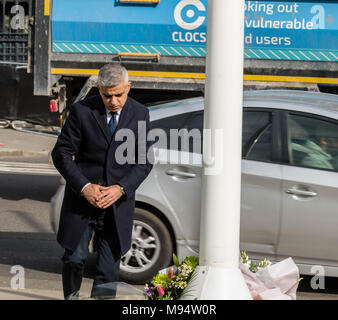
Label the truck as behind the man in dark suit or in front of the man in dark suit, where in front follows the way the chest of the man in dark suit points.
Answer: behind

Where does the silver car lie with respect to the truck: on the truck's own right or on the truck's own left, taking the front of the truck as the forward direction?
on the truck's own right

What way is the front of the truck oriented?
to the viewer's right

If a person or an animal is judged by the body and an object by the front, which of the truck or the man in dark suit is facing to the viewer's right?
the truck

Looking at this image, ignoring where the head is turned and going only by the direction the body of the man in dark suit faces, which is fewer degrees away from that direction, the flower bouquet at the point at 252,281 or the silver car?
the flower bouquet

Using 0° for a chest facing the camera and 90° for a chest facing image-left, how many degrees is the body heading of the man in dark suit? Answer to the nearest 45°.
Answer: approximately 0°

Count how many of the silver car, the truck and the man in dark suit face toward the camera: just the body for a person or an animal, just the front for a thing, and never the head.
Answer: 1
